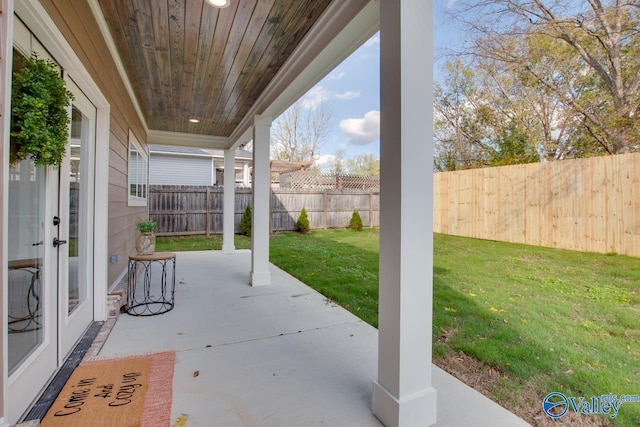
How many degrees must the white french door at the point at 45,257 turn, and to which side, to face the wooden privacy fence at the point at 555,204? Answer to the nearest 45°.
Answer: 0° — it already faces it

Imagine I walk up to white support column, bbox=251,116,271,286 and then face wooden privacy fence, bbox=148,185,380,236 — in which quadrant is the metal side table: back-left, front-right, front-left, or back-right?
back-left

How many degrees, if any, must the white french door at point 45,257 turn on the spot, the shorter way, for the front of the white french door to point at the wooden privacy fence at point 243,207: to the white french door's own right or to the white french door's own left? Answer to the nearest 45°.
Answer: approximately 45° to the white french door's own left

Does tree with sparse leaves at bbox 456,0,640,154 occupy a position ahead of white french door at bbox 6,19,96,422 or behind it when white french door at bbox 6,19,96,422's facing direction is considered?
ahead

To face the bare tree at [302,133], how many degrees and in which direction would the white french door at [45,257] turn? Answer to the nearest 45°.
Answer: approximately 45° to its left

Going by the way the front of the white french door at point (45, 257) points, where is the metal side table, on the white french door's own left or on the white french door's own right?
on the white french door's own left

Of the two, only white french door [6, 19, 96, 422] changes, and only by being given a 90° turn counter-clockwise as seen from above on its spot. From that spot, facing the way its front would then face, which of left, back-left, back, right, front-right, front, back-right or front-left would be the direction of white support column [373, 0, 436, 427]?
back-right

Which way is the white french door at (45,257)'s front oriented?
to the viewer's right

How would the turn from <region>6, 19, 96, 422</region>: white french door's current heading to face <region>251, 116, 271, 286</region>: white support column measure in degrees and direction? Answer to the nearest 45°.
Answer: approximately 45° to its left

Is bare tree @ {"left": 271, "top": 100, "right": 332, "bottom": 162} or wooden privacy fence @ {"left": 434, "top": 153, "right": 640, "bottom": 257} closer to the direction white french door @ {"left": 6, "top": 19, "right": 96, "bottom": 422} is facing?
the wooden privacy fence
